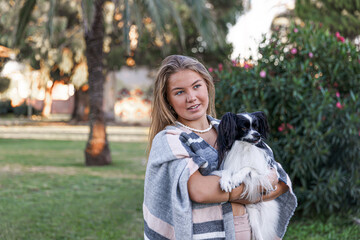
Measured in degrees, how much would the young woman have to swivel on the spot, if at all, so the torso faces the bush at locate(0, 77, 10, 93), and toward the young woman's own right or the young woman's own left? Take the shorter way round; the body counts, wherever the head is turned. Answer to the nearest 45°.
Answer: approximately 180°

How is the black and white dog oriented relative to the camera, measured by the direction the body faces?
toward the camera

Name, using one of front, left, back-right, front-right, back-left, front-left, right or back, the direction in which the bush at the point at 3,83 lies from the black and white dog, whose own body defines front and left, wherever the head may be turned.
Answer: back-right

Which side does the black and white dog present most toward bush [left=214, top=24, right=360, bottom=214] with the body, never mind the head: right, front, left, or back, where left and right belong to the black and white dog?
back

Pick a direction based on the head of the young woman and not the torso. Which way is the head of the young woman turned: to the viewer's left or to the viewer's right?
to the viewer's right

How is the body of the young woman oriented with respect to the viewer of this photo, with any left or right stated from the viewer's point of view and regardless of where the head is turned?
facing the viewer and to the right of the viewer

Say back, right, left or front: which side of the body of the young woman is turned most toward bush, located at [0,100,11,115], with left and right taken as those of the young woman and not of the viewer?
back
